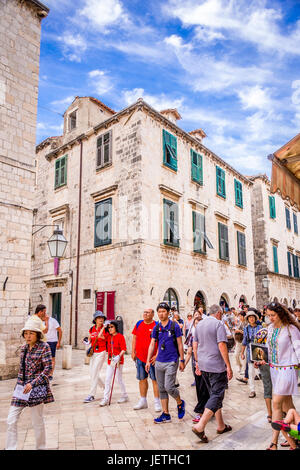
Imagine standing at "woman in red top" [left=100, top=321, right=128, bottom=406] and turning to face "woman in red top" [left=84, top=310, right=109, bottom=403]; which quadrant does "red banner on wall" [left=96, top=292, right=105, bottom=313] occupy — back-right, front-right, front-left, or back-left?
front-right

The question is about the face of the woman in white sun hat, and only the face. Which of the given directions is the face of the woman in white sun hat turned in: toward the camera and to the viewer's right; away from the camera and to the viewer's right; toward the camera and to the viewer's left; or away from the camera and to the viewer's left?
toward the camera and to the viewer's left
